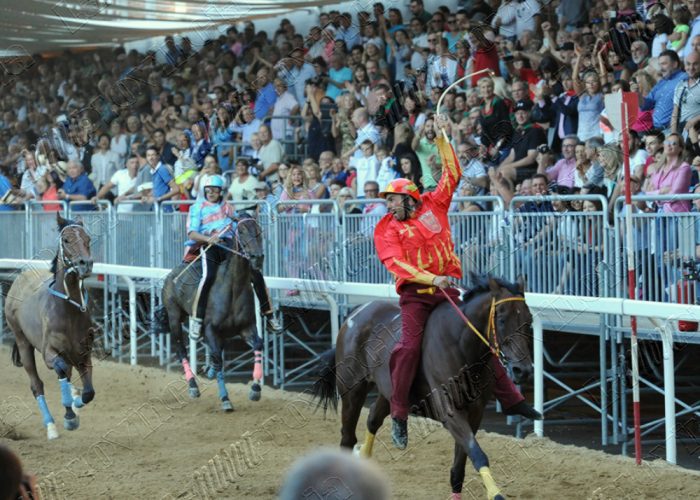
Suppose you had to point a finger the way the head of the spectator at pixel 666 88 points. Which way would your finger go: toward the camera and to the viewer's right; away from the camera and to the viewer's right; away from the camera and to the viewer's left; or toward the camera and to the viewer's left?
toward the camera and to the viewer's left

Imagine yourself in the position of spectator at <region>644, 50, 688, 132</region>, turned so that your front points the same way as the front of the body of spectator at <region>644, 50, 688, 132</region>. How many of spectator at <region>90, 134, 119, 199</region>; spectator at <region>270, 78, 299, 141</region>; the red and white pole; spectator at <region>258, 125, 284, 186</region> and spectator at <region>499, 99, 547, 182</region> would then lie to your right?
4

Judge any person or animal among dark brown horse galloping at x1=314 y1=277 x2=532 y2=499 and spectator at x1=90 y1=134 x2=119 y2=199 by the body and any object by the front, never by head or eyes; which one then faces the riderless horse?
the spectator

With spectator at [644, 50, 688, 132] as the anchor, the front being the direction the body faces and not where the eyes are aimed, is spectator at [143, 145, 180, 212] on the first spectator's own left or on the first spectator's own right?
on the first spectator's own right

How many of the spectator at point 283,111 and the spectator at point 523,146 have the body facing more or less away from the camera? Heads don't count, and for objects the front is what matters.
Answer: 0

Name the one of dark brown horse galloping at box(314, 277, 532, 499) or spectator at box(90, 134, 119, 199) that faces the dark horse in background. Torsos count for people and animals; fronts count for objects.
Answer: the spectator

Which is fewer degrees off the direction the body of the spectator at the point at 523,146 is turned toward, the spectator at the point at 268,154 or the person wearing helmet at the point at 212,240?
the person wearing helmet

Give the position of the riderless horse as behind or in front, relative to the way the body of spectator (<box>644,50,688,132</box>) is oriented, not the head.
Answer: in front
